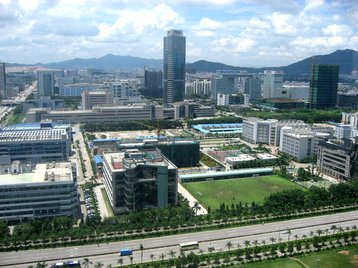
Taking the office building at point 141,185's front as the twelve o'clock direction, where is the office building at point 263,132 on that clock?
the office building at point 263,132 is roughly at 7 o'clock from the office building at point 141,185.

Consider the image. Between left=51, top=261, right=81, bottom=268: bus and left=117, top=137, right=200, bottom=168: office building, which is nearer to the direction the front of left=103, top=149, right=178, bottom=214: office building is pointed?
the bus

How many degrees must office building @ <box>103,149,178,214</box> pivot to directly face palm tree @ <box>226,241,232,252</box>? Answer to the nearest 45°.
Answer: approximately 45° to its left

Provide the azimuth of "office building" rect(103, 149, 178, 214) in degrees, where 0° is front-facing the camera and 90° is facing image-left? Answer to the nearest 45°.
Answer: approximately 0°

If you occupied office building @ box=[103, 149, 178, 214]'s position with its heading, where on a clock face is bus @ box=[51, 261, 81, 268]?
The bus is roughly at 1 o'clock from the office building.

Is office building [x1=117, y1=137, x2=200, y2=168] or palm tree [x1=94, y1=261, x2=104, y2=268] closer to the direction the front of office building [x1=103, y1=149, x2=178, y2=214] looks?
the palm tree

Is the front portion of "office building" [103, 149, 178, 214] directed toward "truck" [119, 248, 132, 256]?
yes

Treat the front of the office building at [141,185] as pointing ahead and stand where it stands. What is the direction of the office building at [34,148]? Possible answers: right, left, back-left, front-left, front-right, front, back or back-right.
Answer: back-right

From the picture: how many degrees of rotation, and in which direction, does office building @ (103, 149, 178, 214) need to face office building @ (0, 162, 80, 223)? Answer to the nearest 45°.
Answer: approximately 90° to its right

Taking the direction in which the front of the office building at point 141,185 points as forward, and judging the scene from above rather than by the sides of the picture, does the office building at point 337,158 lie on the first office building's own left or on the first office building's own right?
on the first office building's own left

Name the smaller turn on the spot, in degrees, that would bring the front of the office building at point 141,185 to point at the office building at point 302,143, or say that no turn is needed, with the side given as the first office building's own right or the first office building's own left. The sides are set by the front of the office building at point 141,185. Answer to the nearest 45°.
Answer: approximately 135° to the first office building's own left

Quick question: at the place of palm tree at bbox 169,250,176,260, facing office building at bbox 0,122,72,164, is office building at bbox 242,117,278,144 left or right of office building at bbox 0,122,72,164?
right
